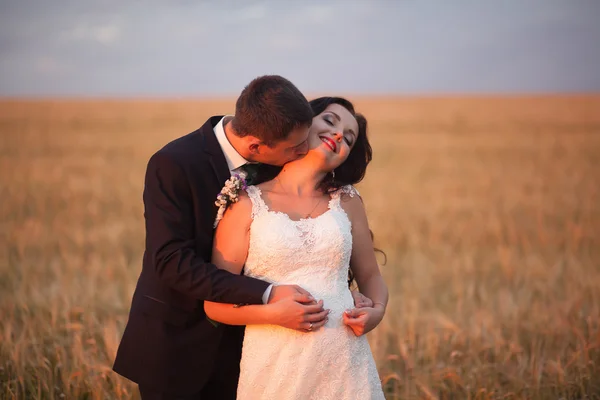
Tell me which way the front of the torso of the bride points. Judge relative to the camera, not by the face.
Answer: toward the camera
